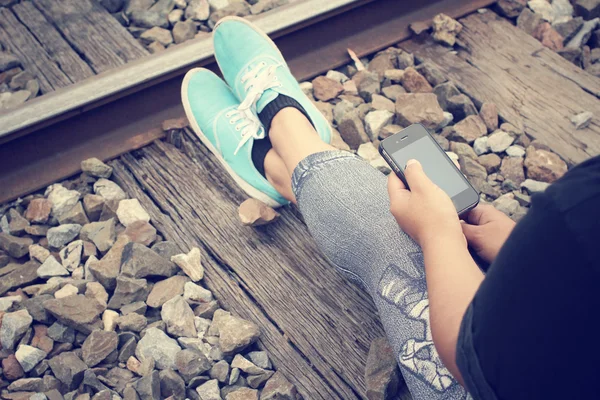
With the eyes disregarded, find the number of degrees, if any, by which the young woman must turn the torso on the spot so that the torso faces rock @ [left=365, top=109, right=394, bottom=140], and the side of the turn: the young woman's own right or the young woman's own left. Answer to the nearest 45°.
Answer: approximately 45° to the young woman's own right

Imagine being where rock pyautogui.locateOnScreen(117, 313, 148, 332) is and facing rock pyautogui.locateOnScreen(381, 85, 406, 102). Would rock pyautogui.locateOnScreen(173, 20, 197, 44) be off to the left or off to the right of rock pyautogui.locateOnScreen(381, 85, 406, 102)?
left

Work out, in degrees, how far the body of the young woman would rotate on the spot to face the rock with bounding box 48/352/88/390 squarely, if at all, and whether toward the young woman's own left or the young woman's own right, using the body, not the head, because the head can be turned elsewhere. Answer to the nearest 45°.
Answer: approximately 45° to the young woman's own left

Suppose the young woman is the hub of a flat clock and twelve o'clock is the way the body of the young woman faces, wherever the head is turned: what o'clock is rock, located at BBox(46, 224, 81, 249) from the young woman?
The rock is roughly at 11 o'clock from the young woman.

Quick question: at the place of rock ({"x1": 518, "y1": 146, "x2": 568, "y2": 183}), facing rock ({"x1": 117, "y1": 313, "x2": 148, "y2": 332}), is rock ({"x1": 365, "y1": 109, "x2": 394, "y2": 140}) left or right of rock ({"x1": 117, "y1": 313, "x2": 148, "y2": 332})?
right

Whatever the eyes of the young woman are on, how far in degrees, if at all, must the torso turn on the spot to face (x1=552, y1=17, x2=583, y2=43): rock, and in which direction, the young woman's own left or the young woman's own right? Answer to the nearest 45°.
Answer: approximately 45° to the young woman's own right

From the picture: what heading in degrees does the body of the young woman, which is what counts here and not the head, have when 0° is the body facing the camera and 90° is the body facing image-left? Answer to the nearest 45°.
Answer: approximately 135°

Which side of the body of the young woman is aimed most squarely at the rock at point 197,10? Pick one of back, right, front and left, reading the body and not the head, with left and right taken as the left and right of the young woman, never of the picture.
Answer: front

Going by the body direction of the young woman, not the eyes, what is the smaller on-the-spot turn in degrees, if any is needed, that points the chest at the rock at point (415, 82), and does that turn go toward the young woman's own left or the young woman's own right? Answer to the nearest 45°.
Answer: approximately 45° to the young woman's own right
